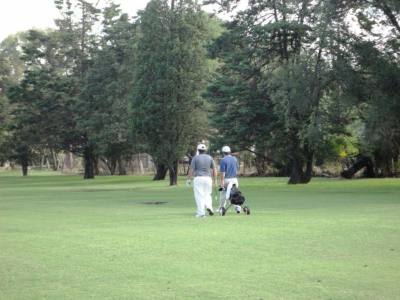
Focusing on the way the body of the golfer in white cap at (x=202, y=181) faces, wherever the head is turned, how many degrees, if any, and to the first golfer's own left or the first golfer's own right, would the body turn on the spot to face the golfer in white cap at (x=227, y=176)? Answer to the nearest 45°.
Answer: approximately 45° to the first golfer's own right

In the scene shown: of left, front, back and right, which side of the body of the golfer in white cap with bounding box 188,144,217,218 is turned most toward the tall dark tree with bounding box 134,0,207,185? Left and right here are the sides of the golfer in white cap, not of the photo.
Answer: front

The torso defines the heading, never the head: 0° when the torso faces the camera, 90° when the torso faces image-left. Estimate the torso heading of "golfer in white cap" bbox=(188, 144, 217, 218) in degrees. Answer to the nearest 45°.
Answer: approximately 180°
